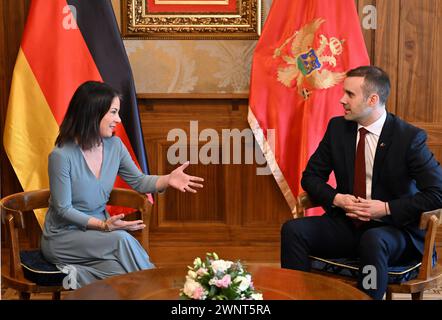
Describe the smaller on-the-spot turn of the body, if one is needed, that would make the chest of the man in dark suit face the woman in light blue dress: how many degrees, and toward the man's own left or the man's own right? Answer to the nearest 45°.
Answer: approximately 45° to the man's own right

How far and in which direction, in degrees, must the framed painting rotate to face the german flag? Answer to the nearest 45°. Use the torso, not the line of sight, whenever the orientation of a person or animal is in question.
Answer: approximately 45° to its right

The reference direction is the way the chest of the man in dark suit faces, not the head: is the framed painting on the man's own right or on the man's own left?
on the man's own right

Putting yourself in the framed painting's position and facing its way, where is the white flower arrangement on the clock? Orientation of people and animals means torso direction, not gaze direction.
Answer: The white flower arrangement is roughly at 12 o'clock from the framed painting.

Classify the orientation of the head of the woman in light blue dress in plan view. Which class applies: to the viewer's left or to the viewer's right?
to the viewer's right

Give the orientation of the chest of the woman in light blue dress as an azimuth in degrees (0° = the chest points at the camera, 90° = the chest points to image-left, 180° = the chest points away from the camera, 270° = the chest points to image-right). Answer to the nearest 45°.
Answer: approximately 315°

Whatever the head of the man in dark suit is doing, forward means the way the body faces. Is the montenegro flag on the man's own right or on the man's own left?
on the man's own right

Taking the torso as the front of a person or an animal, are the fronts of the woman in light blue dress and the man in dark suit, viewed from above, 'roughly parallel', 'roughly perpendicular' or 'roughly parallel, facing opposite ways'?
roughly perpendicular

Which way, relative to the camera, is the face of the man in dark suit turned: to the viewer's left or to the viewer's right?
to the viewer's left

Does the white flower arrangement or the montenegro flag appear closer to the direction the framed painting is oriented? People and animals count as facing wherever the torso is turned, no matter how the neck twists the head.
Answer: the white flower arrangement

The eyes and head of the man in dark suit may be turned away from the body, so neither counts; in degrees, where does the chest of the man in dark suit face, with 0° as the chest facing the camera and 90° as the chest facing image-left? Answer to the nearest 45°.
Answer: approximately 45°

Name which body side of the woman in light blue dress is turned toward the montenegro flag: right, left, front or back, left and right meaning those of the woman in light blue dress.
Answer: left
